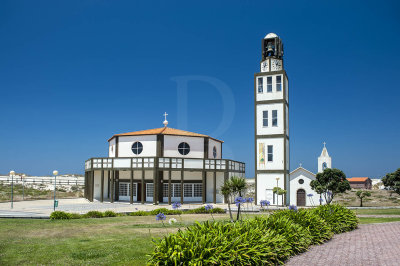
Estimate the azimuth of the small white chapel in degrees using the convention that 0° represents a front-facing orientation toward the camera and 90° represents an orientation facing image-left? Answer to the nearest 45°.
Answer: approximately 0°

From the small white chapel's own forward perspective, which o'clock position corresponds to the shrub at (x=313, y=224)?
The shrub is roughly at 12 o'clock from the small white chapel.

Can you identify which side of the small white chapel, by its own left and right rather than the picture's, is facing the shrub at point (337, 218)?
front

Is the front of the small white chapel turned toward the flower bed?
yes

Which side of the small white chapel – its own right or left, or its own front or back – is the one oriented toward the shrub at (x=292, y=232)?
front
